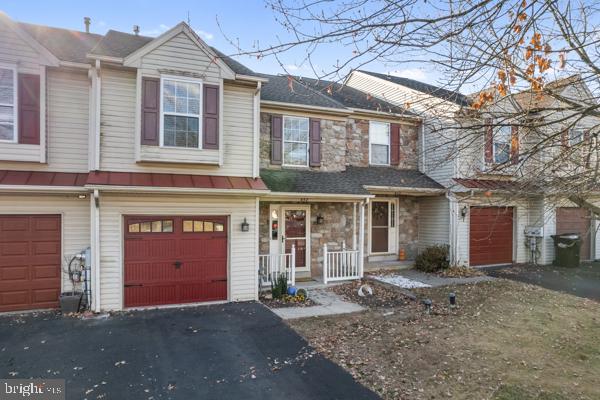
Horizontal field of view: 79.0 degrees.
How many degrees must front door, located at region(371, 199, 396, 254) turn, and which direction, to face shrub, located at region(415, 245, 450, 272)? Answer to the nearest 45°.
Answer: approximately 90° to its left

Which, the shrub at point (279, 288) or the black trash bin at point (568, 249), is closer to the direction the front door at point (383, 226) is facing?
the shrub

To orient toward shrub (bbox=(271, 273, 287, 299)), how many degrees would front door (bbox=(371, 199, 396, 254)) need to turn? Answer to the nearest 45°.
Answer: approximately 45° to its right

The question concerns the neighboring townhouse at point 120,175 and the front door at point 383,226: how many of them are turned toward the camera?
2

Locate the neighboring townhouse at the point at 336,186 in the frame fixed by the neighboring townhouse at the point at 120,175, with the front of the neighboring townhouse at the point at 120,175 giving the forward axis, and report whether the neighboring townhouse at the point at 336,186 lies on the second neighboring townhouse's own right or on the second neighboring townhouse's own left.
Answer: on the second neighboring townhouse's own left

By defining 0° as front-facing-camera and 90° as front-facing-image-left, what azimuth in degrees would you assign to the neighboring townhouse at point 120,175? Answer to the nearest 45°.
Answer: approximately 0°

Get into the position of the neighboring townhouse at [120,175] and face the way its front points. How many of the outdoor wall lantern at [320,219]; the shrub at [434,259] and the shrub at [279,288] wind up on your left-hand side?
3

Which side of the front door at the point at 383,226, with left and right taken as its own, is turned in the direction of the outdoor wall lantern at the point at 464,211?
left

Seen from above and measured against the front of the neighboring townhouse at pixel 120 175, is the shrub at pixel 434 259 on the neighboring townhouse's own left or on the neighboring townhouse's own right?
on the neighboring townhouse's own left

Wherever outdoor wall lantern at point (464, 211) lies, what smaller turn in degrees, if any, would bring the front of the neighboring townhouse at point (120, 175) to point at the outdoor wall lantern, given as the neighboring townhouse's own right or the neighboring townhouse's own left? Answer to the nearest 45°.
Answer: approximately 90° to the neighboring townhouse's own left
